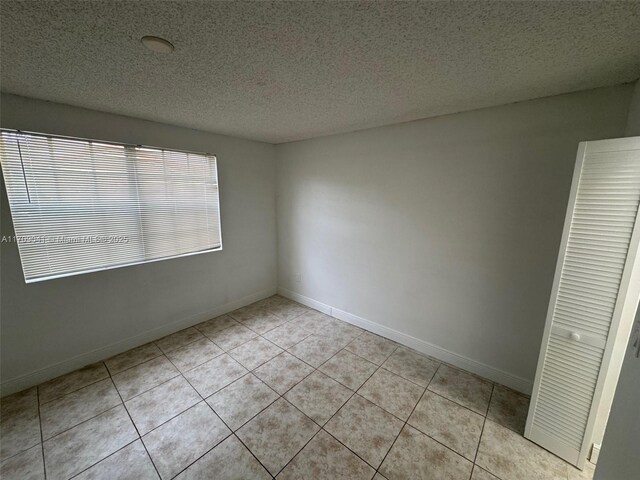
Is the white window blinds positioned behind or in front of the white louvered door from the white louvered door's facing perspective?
in front

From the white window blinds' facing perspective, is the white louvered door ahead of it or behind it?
ahead

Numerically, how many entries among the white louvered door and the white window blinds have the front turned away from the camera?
0

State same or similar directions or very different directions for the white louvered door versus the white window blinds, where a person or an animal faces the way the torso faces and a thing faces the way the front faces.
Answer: very different directions
